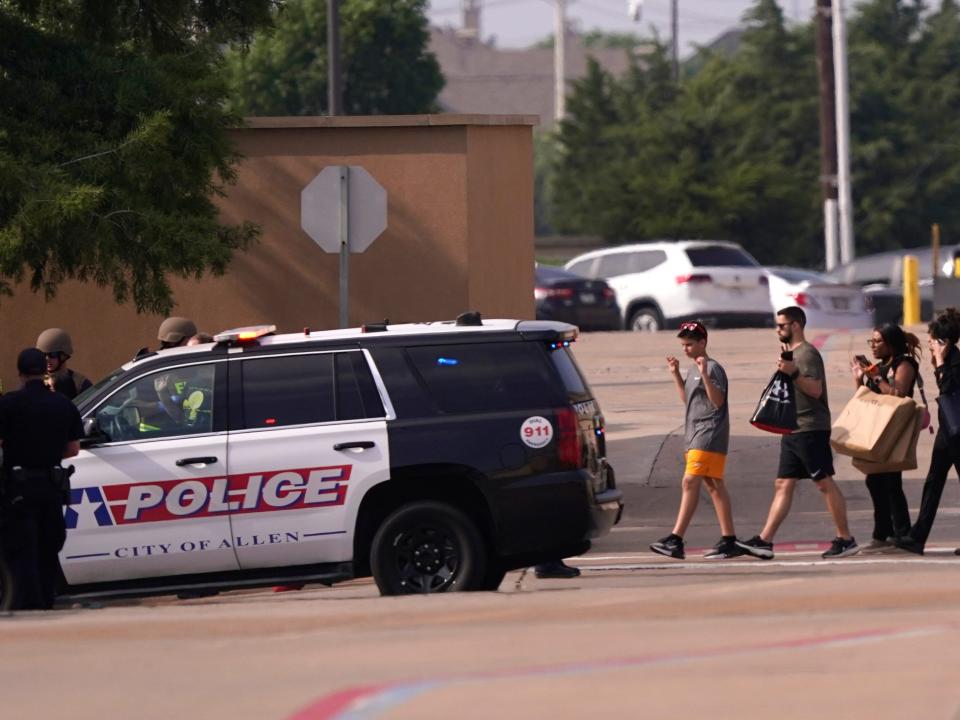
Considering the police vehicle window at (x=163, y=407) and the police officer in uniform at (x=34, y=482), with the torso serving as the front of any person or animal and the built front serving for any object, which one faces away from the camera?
the police officer in uniform

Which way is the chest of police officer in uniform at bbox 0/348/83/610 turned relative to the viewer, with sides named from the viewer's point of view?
facing away from the viewer

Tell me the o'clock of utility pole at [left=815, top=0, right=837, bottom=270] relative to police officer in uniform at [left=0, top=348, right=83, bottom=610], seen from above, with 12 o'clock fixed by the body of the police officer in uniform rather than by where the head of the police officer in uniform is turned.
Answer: The utility pole is roughly at 1 o'clock from the police officer in uniform.

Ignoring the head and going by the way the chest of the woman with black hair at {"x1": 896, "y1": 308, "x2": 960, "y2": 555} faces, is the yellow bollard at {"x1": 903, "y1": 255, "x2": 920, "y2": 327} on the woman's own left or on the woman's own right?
on the woman's own right

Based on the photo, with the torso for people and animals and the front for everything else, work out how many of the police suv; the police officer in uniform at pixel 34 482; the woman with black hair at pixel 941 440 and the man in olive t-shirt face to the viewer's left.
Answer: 3

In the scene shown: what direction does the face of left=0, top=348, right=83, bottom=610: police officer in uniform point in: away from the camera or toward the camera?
away from the camera

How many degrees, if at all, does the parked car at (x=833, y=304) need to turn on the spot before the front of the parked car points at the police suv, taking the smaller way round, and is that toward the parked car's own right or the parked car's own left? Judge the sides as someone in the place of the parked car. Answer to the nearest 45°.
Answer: approximately 135° to the parked car's own left

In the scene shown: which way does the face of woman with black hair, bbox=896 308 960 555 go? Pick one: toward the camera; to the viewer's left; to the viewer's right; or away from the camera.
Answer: to the viewer's left

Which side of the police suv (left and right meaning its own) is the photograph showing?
left

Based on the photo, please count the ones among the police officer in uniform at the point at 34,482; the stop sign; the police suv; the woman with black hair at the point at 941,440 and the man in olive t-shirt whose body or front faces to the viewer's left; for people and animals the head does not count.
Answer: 3

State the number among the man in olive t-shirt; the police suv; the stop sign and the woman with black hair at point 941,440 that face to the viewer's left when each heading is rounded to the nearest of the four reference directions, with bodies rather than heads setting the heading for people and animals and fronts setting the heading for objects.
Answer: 3

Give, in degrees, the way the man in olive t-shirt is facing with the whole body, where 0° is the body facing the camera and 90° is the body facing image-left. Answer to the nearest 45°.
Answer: approximately 90°

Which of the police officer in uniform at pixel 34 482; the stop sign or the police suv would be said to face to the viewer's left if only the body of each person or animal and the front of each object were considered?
the police suv

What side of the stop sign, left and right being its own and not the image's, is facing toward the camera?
back

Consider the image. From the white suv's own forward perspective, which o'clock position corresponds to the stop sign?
The stop sign is roughly at 8 o'clock from the white suv.

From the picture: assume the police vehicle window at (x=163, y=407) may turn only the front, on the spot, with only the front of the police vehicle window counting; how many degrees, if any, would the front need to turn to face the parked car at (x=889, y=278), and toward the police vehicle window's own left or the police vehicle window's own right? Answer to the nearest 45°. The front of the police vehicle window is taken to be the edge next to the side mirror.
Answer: approximately 135° to the police vehicle window's own right

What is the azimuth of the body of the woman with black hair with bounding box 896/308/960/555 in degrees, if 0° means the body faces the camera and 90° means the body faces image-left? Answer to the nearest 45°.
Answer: approximately 90°
